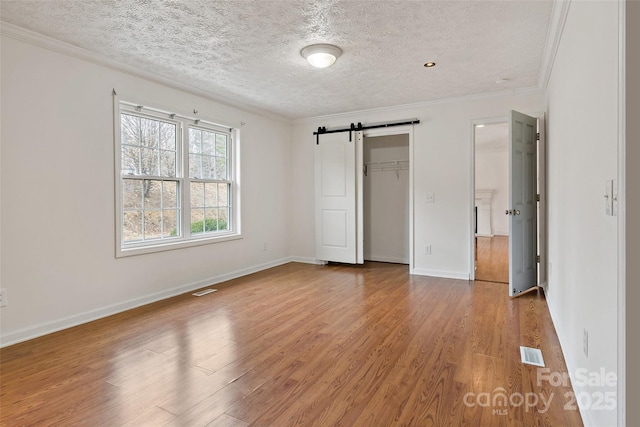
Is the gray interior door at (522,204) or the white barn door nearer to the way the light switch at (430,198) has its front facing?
the gray interior door

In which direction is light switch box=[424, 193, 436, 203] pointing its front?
toward the camera

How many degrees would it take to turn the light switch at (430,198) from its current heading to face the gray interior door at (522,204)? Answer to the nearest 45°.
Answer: approximately 45° to its left

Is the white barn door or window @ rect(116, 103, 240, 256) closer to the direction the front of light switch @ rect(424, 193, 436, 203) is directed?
the window

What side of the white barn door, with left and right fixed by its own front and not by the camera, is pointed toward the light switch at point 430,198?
left

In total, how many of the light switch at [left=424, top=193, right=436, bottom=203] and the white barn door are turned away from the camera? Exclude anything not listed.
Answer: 0

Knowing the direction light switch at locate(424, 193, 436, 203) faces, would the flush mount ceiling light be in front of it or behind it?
in front

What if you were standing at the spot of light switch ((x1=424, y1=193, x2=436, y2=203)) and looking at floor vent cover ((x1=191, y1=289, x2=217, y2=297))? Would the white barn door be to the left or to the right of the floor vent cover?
right

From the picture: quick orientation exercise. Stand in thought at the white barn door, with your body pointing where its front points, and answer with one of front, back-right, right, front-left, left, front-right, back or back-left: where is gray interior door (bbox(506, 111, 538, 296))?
left

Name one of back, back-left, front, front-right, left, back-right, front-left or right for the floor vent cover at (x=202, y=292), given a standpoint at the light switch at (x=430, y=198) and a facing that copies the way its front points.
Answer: front-right

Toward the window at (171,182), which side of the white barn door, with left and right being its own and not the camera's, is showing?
front

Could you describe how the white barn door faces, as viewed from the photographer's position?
facing the viewer and to the left of the viewer

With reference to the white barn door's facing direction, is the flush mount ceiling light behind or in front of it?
in front

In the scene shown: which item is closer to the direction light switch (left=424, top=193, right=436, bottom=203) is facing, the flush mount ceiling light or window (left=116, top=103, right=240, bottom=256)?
the flush mount ceiling light
